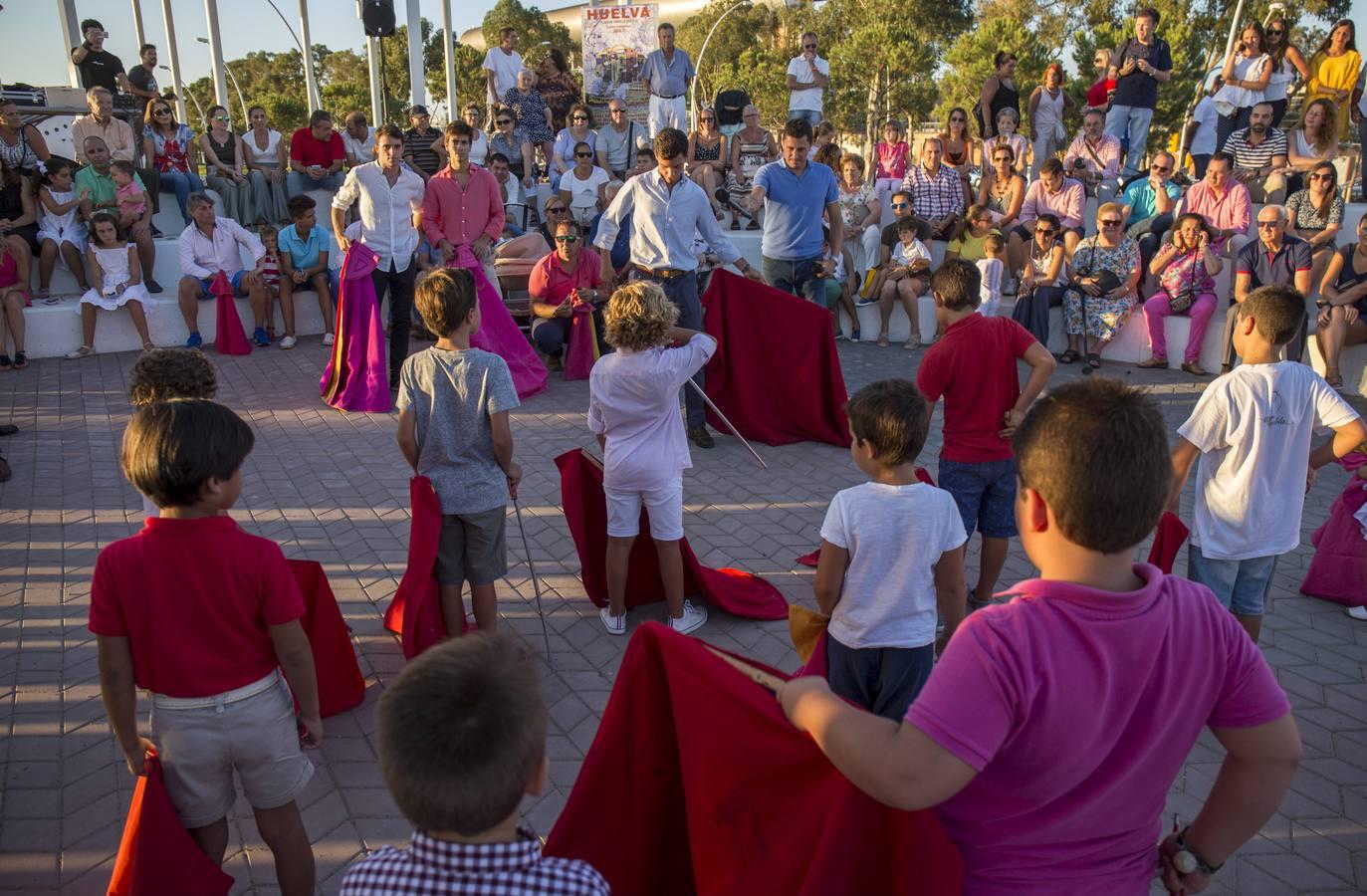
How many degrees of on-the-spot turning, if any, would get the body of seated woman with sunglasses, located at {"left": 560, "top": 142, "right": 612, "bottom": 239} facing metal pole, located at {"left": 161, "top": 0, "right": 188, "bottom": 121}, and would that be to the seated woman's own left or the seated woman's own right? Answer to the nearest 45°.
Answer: approximately 135° to the seated woman's own right

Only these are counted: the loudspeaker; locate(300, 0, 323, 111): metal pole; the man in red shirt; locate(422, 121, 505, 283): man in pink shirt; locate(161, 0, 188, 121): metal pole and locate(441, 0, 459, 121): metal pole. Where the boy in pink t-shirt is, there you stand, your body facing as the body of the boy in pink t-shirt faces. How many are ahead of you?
6

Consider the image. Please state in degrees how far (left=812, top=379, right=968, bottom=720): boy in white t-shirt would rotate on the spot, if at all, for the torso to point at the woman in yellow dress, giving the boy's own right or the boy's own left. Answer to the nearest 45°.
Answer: approximately 45° to the boy's own right

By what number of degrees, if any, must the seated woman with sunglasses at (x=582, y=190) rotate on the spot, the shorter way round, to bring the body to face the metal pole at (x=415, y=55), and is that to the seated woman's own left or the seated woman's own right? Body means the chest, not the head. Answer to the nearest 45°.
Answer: approximately 135° to the seated woman's own right

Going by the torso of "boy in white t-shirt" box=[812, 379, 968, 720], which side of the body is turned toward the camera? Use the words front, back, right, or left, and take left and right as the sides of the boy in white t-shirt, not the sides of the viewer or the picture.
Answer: back

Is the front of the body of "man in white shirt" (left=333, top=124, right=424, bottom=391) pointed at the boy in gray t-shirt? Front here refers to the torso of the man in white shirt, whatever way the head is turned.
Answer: yes

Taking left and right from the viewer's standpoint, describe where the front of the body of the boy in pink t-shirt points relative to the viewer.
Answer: facing away from the viewer and to the left of the viewer

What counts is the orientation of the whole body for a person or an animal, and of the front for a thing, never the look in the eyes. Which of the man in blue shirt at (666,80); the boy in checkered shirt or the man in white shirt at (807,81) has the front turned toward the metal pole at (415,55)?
the boy in checkered shirt

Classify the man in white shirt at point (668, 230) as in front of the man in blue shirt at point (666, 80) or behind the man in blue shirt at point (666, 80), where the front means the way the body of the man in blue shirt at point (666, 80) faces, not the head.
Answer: in front

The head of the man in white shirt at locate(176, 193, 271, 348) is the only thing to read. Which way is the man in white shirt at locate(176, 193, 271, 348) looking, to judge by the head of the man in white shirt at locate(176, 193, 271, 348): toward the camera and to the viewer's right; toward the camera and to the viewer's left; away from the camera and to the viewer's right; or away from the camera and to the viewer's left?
toward the camera and to the viewer's right
